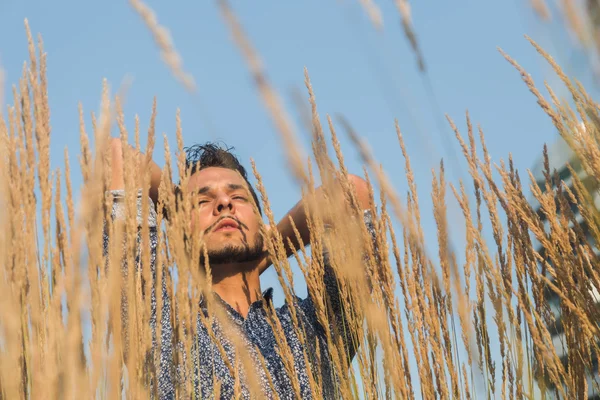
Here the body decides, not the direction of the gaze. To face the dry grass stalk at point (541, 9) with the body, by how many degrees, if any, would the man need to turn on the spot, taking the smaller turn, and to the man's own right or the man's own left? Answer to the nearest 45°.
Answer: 0° — they already face it

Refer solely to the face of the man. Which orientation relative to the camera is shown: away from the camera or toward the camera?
toward the camera

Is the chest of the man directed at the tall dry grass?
yes

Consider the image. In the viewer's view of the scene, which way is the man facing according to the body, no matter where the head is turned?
toward the camera
